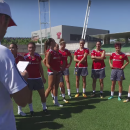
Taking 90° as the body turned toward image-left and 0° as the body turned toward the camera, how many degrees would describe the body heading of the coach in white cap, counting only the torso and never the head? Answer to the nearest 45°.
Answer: approximately 225°

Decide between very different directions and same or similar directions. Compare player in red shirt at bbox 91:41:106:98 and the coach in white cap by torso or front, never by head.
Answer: very different directions

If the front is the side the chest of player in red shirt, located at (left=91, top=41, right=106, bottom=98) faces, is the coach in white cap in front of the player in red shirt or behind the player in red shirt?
in front

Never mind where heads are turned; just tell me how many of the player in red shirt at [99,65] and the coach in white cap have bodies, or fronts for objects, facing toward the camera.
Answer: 1

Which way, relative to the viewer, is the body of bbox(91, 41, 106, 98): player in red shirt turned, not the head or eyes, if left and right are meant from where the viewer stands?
facing the viewer

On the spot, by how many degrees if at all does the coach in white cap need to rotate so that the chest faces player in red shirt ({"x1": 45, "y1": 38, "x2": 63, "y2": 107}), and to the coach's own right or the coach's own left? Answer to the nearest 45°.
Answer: approximately 45° to the coach's own left

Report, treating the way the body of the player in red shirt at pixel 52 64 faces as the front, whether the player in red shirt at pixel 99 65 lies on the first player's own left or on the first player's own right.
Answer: on the first player's own left

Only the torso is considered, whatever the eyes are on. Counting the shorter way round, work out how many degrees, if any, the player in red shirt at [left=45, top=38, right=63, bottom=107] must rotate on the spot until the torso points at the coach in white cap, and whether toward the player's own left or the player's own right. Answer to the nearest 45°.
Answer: approximately 45° to the player's own right

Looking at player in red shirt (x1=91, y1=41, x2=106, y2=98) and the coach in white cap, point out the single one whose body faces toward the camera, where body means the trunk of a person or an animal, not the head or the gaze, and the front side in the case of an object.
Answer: the player in red shirt
